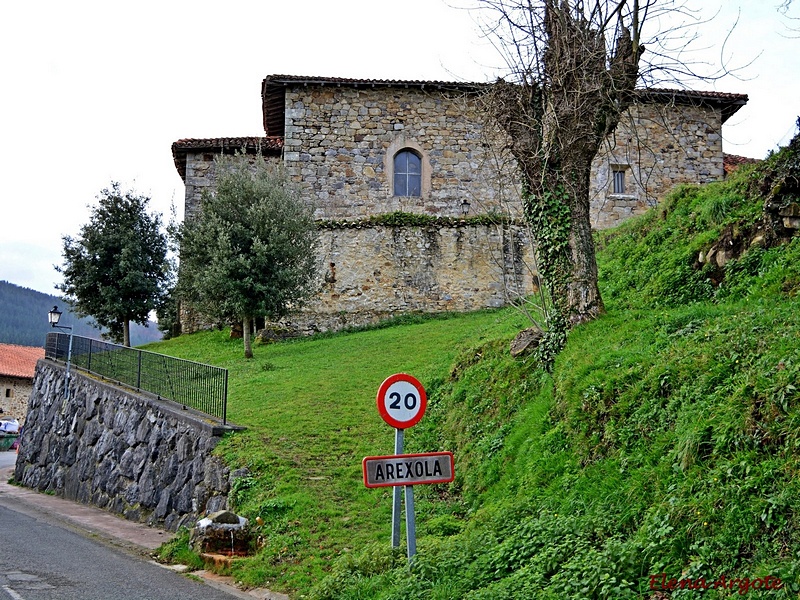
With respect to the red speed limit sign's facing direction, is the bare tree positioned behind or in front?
behind

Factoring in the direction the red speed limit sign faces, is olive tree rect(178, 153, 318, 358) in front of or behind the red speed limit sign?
behind

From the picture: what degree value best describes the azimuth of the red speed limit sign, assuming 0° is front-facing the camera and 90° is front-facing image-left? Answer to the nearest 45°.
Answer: approximately 0°

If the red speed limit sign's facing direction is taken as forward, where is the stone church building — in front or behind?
behind

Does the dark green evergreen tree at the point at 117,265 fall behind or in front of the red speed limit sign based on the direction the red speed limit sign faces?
behind
